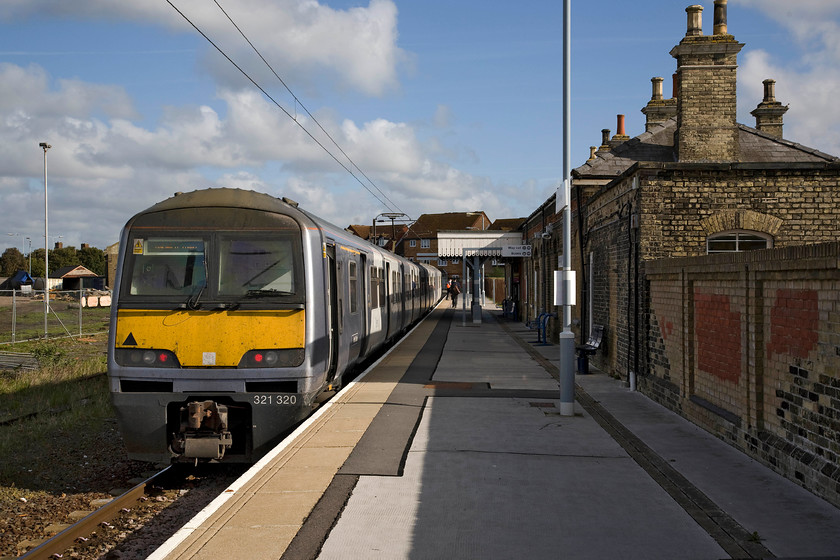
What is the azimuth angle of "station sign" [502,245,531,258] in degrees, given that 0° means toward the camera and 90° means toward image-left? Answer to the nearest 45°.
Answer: approximately 0°

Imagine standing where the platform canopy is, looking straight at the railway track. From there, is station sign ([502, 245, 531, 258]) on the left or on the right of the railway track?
left

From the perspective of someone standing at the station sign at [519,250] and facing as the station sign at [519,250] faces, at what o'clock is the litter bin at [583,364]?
The litter bin is roughly at 12 o'clock from the station sign.

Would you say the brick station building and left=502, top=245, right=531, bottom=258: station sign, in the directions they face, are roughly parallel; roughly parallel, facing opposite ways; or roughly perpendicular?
roughly perpendicular

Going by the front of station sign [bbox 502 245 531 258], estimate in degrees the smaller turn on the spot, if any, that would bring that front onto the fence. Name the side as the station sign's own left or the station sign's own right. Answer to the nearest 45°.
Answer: approximately 90° to the station sign's own right

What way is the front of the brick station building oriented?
to the viewer's left

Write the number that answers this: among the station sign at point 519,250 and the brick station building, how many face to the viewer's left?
1

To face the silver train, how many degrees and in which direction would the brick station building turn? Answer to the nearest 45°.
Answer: approximately 45° to its left

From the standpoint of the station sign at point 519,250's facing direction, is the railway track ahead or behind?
ahead

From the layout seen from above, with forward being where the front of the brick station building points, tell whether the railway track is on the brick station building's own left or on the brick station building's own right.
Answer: on the brick station building's own left

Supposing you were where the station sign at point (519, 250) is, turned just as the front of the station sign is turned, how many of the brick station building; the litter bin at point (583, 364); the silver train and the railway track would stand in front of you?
4

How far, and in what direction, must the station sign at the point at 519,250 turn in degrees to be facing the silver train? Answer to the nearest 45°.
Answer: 0° — it already faces it

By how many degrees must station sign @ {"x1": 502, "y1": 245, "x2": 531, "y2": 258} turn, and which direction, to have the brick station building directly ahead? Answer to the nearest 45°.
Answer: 0° — it already faces it
